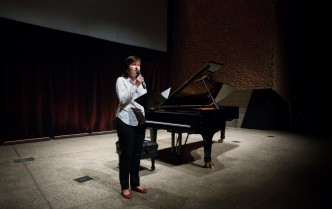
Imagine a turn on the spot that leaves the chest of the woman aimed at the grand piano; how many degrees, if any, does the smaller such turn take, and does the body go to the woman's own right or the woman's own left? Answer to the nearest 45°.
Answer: approximately 90° to the woman's own left

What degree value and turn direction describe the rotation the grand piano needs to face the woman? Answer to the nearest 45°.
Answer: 0° — it already faces them

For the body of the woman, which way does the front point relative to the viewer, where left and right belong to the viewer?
facing the viewer and to the right of the viewer

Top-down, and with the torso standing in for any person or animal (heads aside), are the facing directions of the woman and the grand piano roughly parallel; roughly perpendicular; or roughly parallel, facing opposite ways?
roughly perpendicular

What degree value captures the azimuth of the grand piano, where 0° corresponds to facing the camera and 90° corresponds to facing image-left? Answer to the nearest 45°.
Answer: approximately 45°

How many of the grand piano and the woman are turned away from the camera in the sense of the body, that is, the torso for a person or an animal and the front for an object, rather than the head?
0
